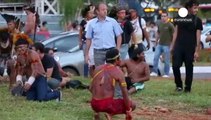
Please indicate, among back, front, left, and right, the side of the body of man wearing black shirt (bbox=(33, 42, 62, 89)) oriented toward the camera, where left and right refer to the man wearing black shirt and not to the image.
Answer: left

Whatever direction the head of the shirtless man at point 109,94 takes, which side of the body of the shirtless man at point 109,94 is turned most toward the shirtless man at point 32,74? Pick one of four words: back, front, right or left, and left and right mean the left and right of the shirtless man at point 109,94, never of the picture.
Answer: left

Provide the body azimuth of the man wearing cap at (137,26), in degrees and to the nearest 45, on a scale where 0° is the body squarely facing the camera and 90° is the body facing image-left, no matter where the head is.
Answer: approximately 45°

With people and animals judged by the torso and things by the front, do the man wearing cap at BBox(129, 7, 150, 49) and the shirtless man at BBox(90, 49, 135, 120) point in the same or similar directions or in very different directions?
very different directions

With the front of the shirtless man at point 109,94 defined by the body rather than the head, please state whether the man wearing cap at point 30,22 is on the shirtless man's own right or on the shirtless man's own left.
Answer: on the shirtless man's own left
